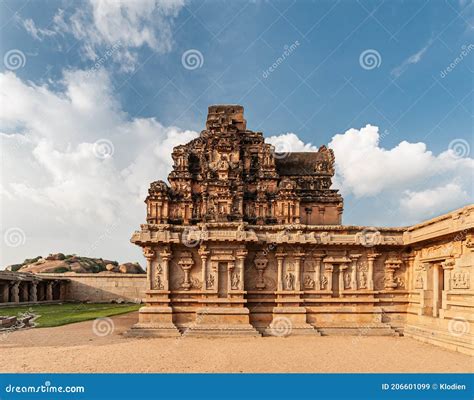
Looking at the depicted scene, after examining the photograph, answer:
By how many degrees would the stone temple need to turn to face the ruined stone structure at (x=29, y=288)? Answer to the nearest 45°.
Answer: approximately 135° to its left
